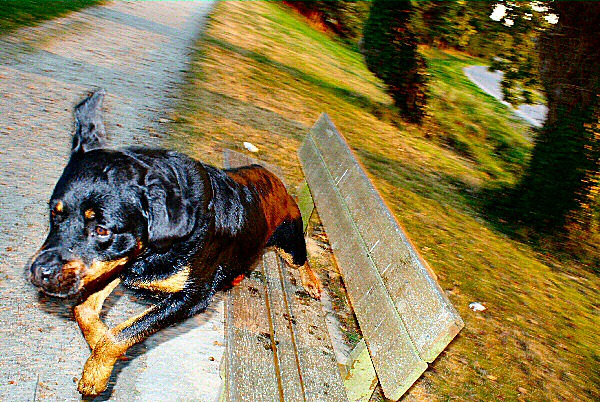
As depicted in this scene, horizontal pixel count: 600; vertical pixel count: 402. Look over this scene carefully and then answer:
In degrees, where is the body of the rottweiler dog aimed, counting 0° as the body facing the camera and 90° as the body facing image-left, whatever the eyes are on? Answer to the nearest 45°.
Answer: approximately 45°
